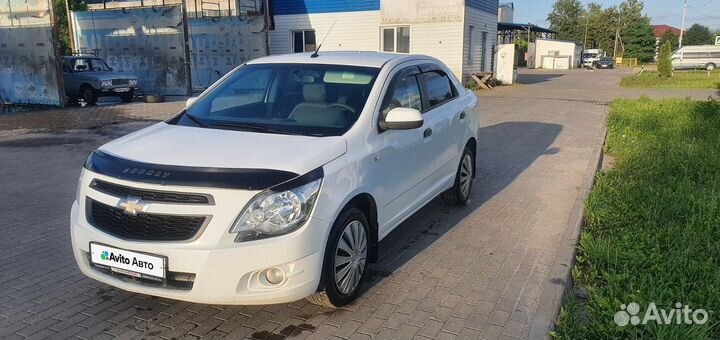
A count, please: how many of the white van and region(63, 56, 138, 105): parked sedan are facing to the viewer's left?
1

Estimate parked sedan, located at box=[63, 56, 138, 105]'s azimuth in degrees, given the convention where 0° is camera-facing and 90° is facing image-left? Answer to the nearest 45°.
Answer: approximately 315°

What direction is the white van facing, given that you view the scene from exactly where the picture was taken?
facing to the left of the viewer

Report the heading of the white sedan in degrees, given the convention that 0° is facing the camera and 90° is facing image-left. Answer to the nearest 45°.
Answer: approximately 45°

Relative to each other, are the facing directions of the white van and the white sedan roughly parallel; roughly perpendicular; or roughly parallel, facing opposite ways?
roughly perpendicular

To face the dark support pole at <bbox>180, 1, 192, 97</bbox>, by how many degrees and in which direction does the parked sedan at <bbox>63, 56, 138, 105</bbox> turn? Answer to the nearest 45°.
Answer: approximately 45° to its left
